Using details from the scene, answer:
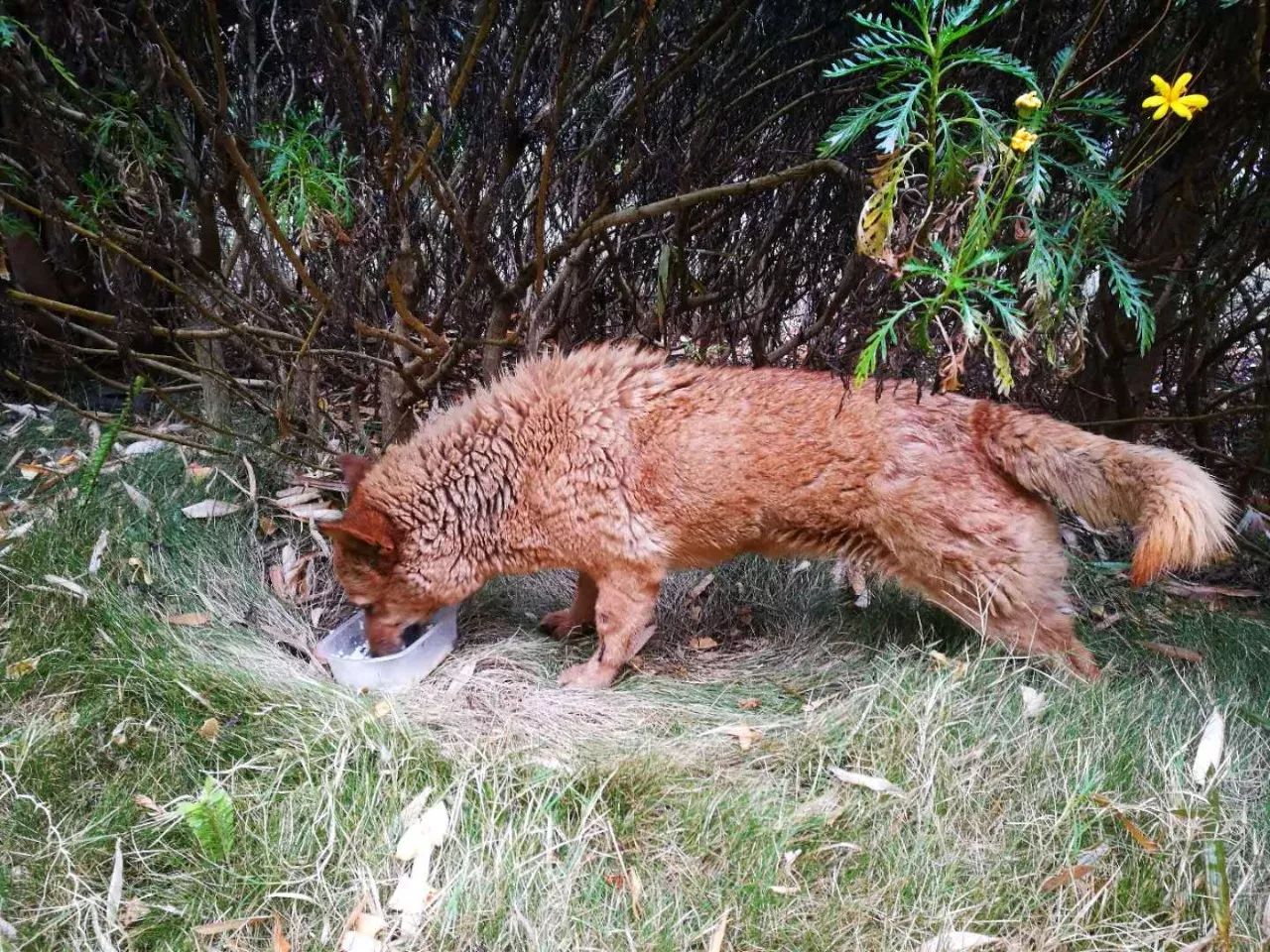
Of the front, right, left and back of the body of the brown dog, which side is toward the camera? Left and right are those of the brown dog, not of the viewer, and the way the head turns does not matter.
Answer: left

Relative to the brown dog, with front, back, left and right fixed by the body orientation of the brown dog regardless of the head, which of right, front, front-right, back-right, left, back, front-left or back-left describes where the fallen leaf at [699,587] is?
right

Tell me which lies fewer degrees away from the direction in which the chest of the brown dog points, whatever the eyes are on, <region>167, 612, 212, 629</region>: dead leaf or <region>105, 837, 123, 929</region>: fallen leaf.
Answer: the dead leaf

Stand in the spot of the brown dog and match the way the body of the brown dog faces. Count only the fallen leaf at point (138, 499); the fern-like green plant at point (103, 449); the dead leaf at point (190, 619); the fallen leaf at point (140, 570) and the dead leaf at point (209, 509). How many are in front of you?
5

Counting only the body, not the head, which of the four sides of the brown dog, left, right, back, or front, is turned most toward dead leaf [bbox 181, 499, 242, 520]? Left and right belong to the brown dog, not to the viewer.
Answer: front

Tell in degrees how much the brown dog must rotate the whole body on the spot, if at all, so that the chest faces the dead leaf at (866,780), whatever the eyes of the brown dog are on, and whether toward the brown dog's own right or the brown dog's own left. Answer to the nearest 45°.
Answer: approximately 135° to the brown dog's own left

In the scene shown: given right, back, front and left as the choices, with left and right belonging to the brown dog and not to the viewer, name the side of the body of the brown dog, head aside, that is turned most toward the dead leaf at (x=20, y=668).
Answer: front

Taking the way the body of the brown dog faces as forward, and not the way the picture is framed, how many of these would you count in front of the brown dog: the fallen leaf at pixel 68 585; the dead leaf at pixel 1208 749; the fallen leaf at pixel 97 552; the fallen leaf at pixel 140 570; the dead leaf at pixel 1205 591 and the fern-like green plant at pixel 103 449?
4

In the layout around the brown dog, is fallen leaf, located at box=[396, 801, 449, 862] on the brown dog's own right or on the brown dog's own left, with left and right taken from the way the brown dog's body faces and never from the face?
on the brown dog's own left

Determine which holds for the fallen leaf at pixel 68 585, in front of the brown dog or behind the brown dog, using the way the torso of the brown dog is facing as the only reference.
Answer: in front

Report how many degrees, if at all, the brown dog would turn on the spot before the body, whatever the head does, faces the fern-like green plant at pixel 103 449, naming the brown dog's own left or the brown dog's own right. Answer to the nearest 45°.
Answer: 0° — it already faces it

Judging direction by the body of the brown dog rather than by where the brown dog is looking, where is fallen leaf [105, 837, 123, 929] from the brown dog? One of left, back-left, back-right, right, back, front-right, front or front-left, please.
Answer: front-left

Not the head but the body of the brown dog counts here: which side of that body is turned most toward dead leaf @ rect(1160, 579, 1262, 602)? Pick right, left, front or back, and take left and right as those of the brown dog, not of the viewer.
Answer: back

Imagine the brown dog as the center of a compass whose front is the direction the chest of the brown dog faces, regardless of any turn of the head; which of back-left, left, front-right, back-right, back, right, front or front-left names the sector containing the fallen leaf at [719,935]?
left
